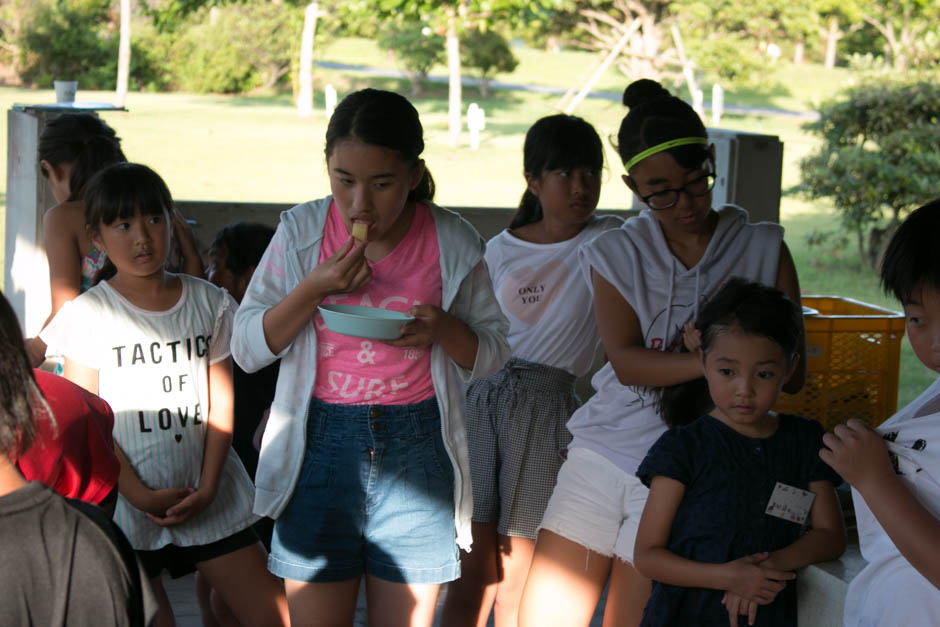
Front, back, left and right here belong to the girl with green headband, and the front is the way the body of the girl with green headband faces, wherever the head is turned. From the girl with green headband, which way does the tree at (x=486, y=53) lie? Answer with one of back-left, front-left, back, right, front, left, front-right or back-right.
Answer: back-left

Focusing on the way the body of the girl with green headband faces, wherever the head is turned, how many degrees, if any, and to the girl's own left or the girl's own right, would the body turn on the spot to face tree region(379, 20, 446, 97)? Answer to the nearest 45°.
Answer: approximately 135° to the girl's own left

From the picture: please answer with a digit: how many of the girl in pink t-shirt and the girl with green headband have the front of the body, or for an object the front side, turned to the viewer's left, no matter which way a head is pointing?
0

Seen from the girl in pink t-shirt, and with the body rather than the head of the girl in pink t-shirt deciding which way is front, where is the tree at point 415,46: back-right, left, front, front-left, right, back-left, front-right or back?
back

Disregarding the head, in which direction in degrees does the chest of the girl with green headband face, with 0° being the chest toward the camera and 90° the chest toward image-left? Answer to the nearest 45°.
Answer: approximately 315°

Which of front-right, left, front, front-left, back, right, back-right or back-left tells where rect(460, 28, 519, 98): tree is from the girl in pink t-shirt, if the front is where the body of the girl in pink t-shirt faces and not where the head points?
back
